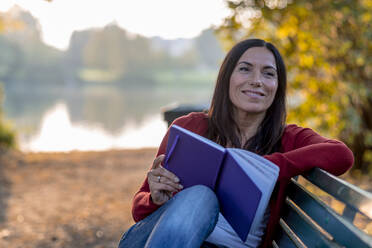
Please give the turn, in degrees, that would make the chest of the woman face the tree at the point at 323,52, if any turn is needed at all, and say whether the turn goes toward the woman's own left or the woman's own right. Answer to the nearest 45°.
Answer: approximately 180°
